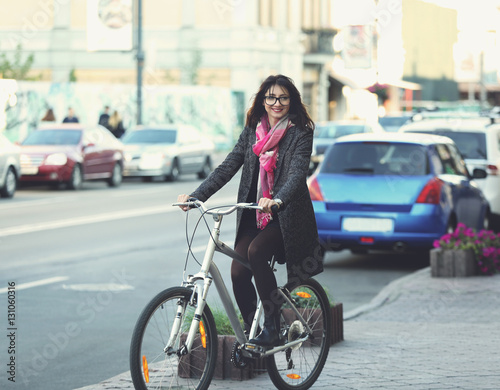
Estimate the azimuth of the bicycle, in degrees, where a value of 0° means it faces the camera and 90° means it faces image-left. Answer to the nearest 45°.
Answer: approximately 45°

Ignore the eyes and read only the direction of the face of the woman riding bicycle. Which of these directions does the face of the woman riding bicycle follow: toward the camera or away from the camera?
toward the camera

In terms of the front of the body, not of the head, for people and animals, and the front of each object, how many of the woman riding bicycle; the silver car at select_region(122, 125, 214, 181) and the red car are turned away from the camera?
0

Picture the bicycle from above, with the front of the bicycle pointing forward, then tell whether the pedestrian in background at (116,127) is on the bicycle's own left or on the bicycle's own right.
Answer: on the bicycle's own right

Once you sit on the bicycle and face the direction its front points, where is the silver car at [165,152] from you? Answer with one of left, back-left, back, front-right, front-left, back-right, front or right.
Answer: back-right

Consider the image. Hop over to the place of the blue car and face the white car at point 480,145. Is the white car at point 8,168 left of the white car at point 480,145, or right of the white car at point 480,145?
left

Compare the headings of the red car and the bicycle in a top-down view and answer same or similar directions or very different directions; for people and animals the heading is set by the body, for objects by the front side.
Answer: same or similar directions

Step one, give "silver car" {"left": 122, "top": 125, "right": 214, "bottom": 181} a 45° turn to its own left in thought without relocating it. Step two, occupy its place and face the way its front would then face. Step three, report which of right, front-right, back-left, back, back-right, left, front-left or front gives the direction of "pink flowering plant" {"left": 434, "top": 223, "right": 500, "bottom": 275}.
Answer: front

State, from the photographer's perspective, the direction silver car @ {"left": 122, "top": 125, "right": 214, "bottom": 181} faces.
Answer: facing the viewer and to the left of the viewer

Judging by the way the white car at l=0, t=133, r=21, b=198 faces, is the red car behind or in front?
behind

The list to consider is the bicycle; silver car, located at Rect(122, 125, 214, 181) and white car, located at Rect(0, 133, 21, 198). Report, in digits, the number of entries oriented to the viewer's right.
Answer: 0

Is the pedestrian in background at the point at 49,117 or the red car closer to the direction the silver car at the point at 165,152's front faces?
the red car

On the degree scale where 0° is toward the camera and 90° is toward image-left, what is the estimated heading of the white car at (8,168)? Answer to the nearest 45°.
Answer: approximately 45°

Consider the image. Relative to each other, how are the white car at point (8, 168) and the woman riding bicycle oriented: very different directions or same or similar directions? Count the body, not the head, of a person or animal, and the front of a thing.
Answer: same or similar directions
